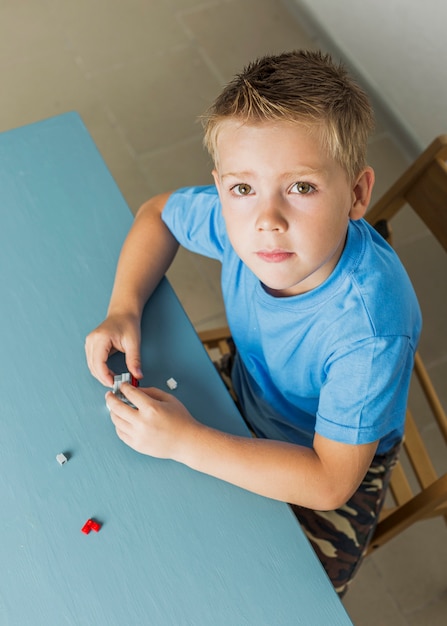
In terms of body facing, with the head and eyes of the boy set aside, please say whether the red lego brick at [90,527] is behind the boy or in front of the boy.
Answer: in front

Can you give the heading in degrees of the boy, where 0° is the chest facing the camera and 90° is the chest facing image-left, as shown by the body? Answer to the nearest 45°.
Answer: approximately 45°
